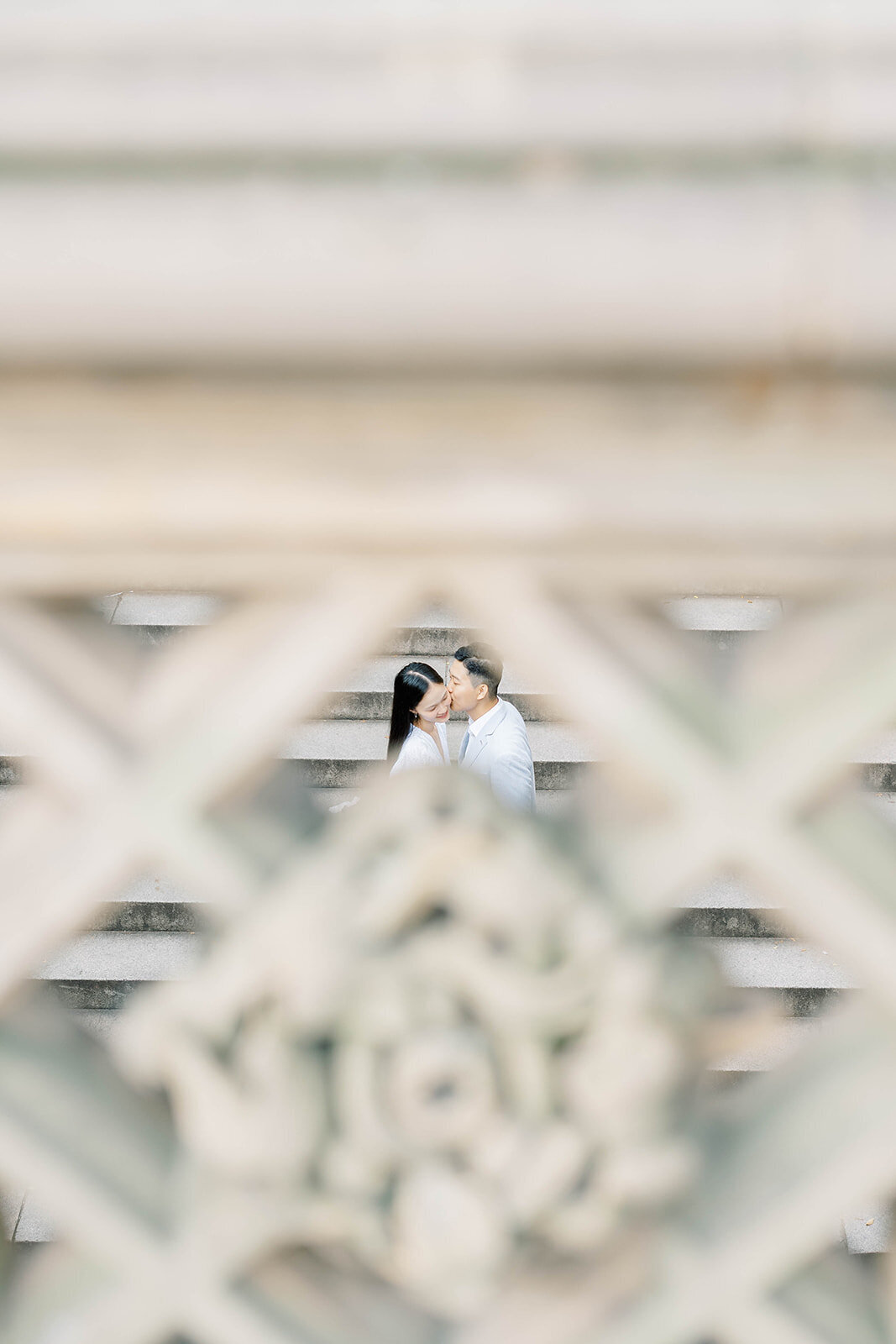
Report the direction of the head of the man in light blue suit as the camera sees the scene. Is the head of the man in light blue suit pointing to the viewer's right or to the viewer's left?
to the viewer's left

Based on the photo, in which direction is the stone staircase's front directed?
toward the camera

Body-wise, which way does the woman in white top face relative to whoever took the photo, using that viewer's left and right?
facing the viewer and to the right of the viewer

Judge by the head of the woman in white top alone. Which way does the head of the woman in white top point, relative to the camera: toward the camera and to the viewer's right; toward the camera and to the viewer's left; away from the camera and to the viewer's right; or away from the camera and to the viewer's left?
toward the camera and to the viewer's right
